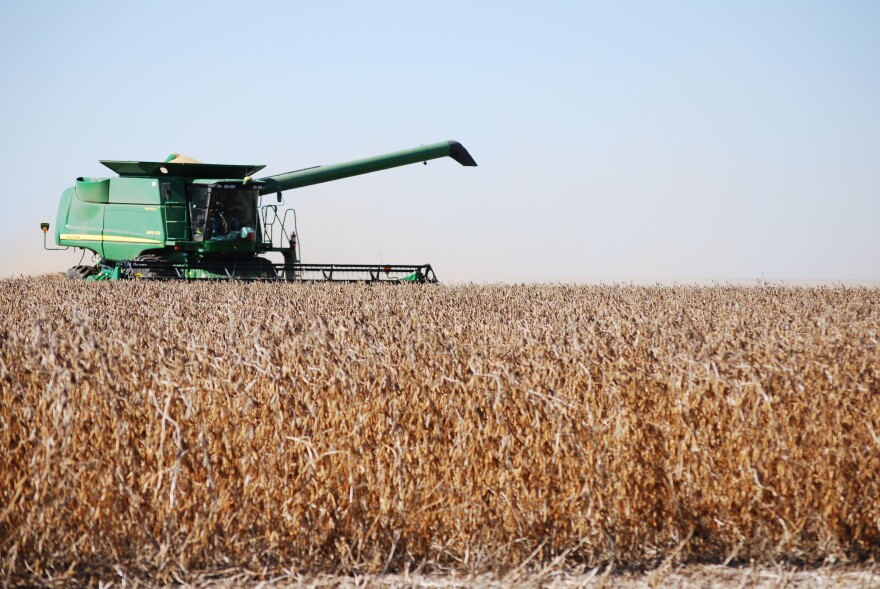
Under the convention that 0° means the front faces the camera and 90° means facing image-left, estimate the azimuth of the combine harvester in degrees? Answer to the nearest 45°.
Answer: approximately 315°
